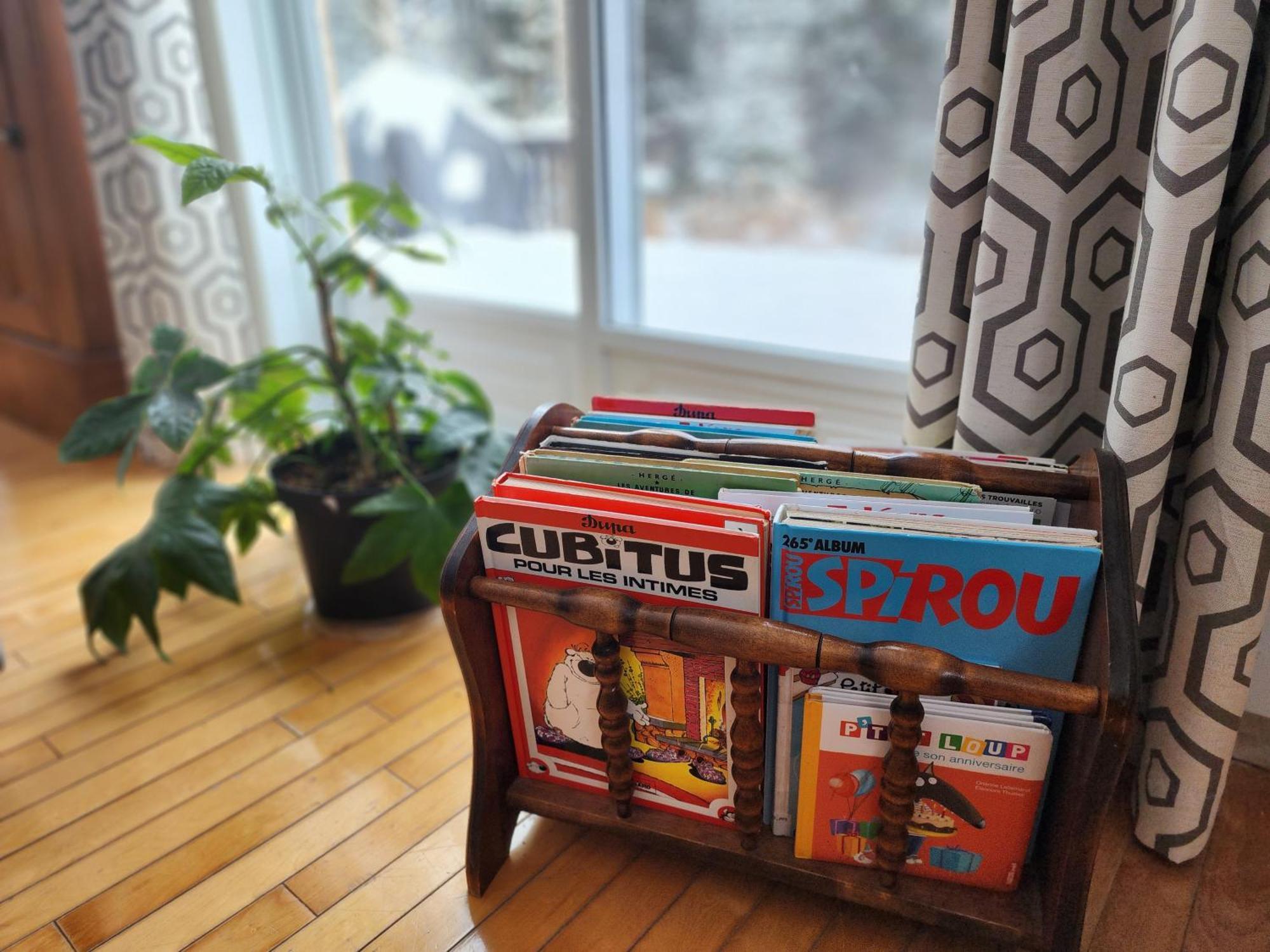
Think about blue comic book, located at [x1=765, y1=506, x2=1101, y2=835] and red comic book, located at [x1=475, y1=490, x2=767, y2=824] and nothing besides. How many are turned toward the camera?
2

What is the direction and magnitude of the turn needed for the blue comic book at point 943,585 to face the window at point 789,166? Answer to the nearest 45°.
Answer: approximately 180°

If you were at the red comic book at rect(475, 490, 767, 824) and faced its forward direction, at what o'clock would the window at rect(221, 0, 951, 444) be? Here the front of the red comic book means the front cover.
The window is roughly at 6 o'clock from the red comic book.

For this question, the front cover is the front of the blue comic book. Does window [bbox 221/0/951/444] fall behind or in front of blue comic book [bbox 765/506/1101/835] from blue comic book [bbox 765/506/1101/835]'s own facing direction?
behind

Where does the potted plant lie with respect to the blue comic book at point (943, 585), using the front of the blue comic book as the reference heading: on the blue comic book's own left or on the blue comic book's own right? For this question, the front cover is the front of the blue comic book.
on the blue comic book's own right

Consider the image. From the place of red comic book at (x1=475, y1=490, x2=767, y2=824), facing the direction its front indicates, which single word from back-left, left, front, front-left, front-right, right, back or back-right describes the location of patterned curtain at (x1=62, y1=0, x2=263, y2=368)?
back-right

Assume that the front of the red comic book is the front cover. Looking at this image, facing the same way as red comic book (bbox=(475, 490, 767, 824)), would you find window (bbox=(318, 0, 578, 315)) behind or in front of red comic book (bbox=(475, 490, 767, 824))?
behind
